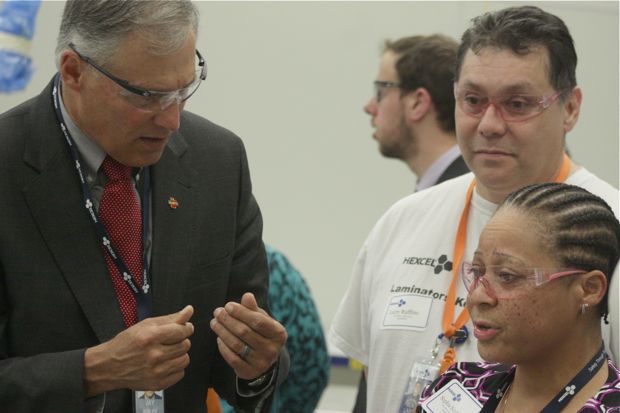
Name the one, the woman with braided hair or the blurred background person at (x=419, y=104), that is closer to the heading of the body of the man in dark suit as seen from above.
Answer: the woman with braided hair

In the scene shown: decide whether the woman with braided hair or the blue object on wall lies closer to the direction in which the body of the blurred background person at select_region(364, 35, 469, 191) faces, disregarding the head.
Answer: the blue object on wall

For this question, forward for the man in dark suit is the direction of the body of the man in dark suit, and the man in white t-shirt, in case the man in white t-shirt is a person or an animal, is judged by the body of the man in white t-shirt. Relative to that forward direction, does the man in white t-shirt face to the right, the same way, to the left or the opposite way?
to the right

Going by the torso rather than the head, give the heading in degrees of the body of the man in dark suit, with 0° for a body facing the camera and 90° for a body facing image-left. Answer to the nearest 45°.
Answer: approximately 315°

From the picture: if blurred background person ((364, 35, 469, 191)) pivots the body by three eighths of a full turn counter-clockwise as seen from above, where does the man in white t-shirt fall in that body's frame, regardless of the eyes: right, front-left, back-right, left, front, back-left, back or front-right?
front-right

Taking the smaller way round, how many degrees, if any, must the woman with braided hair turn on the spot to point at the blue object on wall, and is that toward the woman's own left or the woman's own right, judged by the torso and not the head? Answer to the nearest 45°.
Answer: approximately 90° to the woman's own right

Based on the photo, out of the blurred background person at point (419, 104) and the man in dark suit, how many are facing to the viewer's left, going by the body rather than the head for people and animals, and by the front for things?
1

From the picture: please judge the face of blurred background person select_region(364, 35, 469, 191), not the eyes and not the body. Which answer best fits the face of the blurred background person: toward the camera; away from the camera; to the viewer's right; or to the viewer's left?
to the viewer's left

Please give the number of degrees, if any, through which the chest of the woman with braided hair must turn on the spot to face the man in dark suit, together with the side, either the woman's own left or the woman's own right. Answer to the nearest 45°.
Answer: approximately 45° to the woman's own right

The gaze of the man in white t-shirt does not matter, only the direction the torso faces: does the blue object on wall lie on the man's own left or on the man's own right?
on the man's own right

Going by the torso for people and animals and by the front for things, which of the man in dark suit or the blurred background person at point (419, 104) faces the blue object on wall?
the blurred background person

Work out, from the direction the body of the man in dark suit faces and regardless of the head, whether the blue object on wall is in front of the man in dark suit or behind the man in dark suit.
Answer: behind

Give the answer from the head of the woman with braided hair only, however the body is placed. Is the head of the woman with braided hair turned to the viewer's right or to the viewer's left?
to the viewer's left

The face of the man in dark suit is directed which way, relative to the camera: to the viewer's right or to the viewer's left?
to the viewer's right

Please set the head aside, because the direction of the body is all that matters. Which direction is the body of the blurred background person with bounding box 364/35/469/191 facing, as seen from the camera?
to the viewer's left
